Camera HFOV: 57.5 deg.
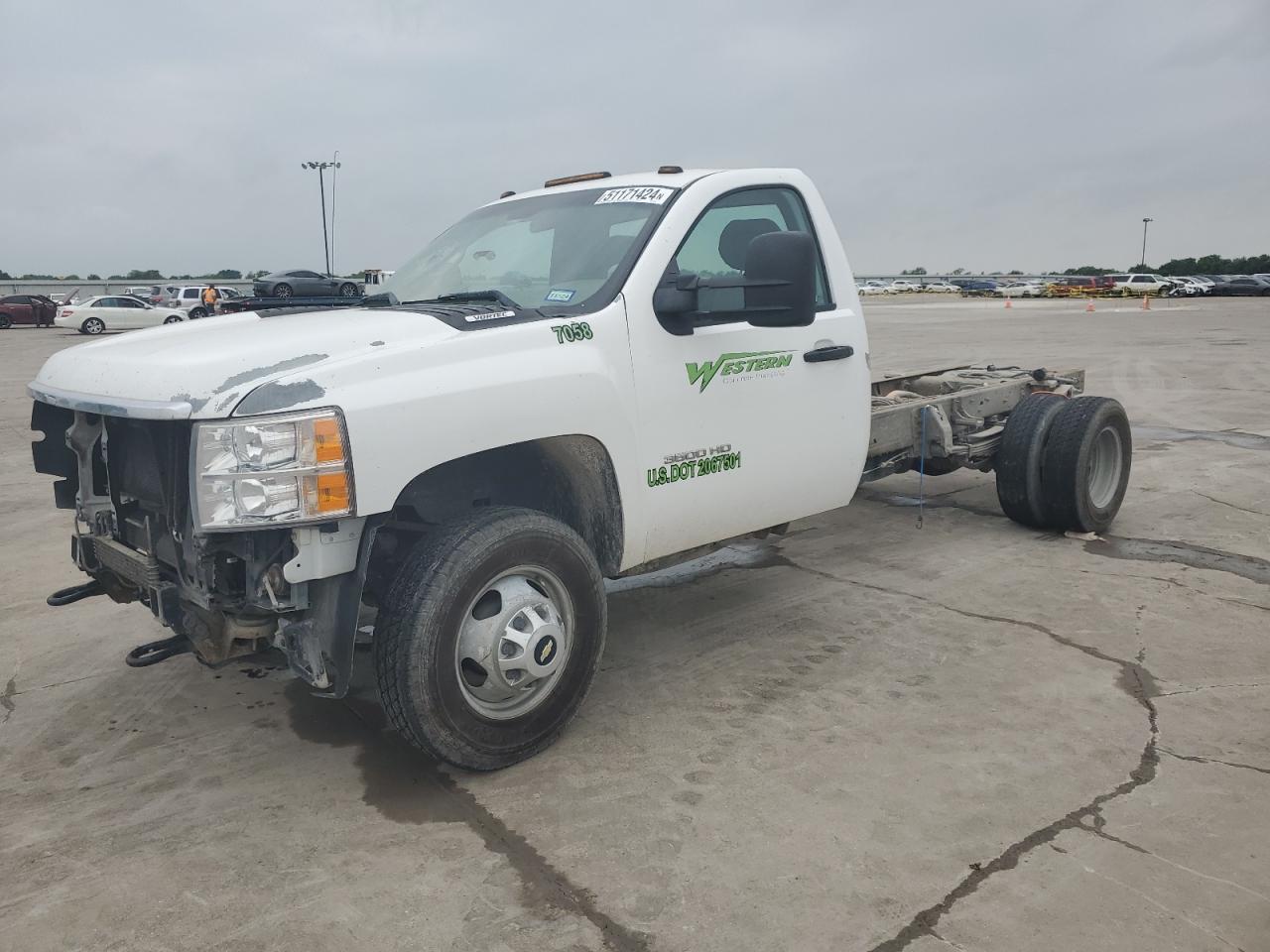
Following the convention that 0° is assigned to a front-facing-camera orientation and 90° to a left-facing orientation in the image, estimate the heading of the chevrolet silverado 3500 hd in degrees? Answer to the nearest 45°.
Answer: approximately 45°

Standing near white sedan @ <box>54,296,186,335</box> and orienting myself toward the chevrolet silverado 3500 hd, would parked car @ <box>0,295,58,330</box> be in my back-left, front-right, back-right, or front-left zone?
back-right

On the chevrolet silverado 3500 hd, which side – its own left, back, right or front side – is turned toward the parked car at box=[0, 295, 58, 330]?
right

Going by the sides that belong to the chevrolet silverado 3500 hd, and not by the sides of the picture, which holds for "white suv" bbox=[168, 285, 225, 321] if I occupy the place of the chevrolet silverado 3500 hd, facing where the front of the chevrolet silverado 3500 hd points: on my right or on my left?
on my right

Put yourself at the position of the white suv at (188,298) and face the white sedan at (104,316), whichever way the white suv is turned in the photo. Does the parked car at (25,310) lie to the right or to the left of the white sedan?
right

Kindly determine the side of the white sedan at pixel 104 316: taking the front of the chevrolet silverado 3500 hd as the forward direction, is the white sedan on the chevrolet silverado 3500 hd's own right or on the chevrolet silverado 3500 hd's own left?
on the chevrolet silverado 3500 hd's own right
